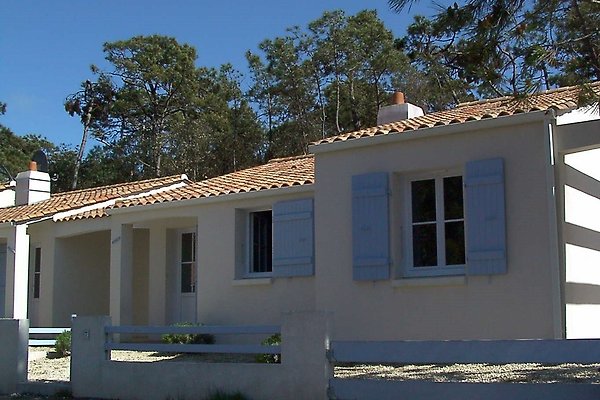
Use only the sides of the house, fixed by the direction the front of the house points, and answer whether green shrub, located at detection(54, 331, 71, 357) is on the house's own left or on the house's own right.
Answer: on the house's own right

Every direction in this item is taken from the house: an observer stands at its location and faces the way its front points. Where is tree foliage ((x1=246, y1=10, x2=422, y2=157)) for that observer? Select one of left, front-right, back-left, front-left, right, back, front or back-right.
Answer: back-right

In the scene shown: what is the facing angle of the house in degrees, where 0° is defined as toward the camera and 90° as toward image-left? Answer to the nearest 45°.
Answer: approximately 45°

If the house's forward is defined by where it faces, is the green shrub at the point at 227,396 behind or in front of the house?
in front

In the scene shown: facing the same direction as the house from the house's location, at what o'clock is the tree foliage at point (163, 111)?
The tree foliage is roughly at 4 o'clock from the house.

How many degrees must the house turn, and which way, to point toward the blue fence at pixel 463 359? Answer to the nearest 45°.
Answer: approximately 45° to its left
